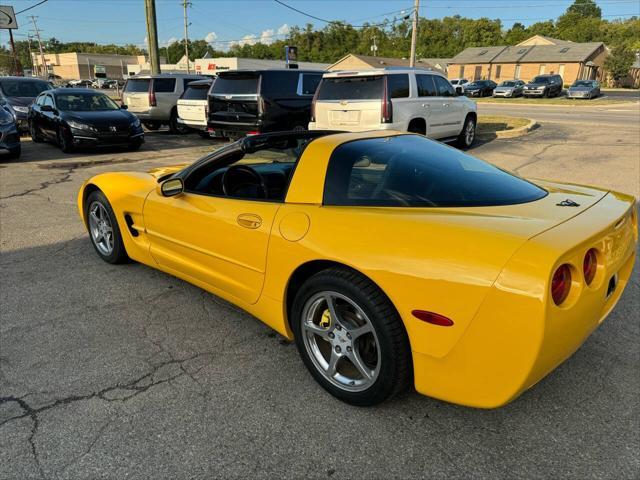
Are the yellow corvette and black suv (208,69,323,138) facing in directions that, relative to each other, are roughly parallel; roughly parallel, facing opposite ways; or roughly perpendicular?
roughly perpendicular

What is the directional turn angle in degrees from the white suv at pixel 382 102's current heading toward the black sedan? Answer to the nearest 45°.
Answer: approximately 135° to its left

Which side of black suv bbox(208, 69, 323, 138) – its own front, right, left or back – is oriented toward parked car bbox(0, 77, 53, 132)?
left

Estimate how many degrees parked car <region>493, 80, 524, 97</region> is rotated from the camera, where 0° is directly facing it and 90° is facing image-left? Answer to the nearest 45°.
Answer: approximately 45°

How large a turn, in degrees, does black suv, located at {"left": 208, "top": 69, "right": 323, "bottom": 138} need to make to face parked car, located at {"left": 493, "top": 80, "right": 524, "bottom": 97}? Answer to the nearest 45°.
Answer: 0° — it already faces it

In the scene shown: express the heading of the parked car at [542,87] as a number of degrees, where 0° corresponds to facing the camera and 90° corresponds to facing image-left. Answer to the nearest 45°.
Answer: approximately 45°

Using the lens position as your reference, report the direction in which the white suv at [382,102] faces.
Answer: facing away from the viewer and to the right of the viewer

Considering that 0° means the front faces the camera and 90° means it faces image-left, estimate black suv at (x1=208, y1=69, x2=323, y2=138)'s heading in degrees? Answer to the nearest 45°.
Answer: approximately 225°
